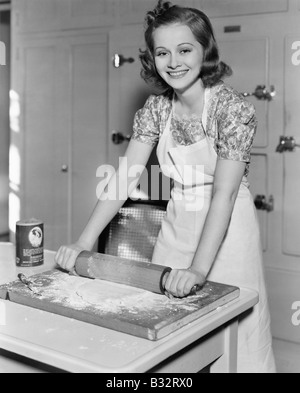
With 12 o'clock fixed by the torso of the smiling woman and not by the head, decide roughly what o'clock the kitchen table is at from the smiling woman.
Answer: The kitchen table is roughly at 11 o'clock from the smiling woman.

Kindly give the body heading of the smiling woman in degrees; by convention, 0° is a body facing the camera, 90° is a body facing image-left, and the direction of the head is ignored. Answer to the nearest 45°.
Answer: approximately 45°
